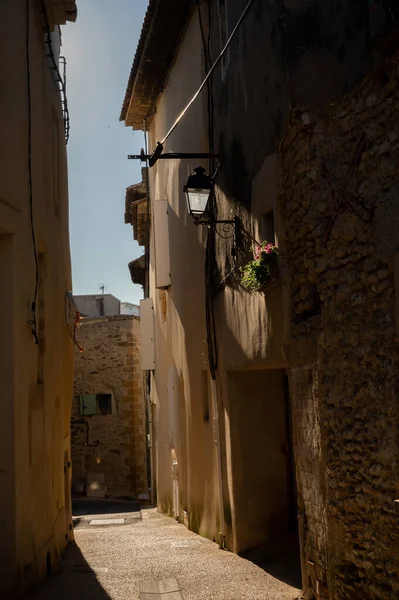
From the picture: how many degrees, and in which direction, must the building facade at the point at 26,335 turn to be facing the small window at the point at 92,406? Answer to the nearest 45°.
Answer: approximately 90° to its left

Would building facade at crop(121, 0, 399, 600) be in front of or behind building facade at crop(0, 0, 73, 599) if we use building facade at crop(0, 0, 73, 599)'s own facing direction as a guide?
in front

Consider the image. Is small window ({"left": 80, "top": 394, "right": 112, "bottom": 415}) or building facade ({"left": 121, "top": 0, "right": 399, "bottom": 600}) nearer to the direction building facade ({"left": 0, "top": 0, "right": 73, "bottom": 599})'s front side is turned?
the building facade

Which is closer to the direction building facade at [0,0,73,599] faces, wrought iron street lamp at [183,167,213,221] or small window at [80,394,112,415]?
the wrought iron street lamp

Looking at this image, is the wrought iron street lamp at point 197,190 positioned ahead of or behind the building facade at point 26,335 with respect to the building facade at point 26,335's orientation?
ahead

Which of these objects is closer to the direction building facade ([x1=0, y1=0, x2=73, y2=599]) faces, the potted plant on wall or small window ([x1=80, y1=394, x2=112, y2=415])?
the potted plant on wall

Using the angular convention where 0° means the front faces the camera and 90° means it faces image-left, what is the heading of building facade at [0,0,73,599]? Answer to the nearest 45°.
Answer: approximately 270°

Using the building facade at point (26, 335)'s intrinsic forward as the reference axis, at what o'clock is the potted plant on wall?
The potted plant on wall is roughly at 11 o'clock from the building facade.
